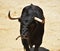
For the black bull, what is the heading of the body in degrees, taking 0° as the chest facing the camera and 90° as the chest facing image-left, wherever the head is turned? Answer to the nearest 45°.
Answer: approximately 0°
